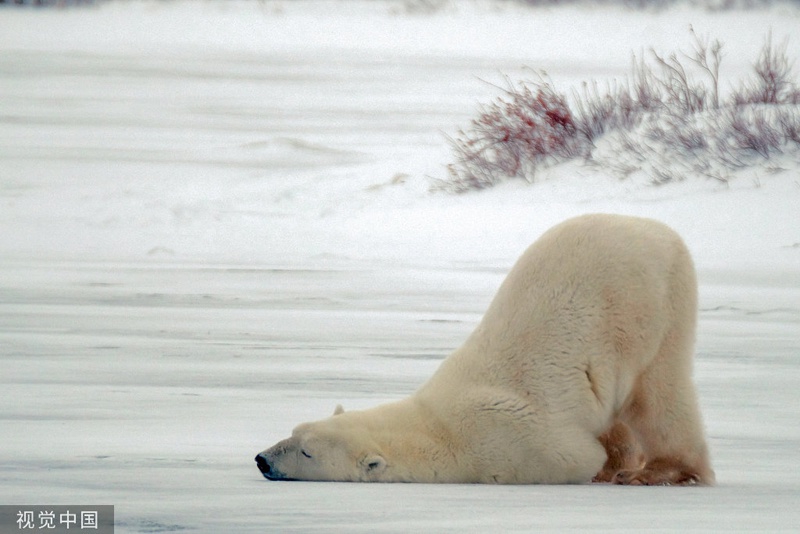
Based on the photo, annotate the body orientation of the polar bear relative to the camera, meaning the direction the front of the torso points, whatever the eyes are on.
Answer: to the viewer's left
